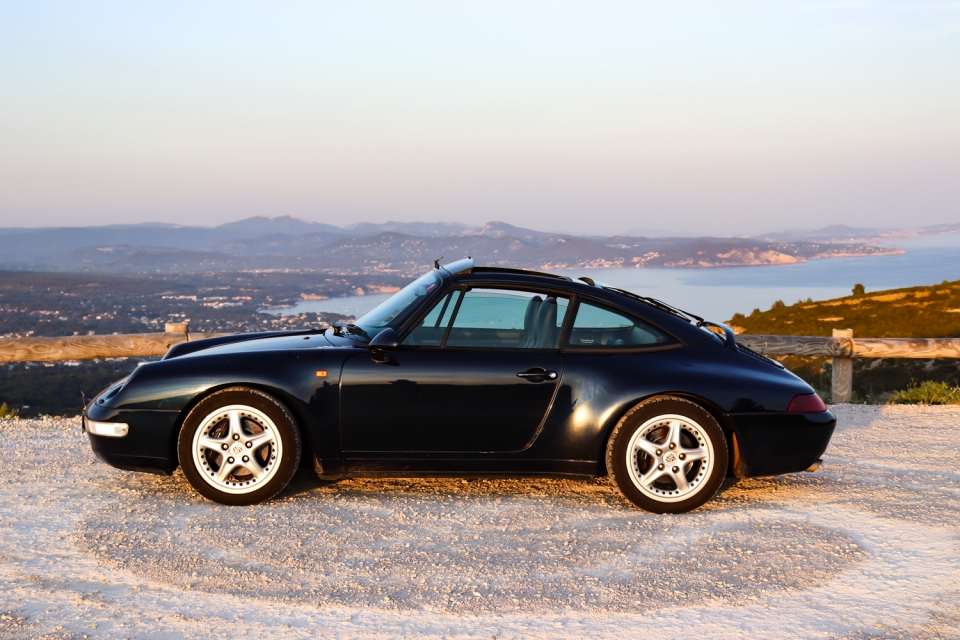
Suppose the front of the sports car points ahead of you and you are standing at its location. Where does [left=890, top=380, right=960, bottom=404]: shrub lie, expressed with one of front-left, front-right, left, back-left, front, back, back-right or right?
back-right

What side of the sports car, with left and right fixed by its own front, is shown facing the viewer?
left
